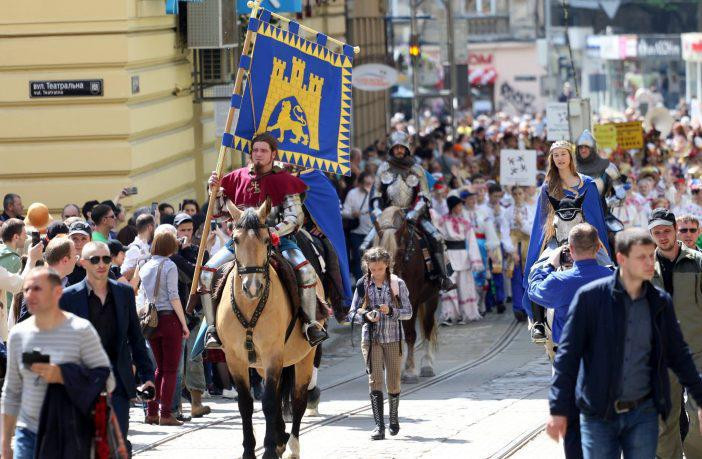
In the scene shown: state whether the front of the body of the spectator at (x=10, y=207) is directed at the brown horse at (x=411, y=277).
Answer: yes

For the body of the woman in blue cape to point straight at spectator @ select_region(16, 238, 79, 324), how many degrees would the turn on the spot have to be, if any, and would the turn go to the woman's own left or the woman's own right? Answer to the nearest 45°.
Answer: approximately 45° to the woman's own right

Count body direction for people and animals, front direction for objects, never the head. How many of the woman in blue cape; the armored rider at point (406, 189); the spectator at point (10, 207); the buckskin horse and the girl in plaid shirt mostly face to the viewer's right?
1

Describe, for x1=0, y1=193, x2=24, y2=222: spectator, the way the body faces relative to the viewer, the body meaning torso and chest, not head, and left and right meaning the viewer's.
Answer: facing to the right of the viewer

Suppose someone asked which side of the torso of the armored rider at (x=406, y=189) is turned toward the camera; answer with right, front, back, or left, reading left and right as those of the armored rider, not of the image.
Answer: front

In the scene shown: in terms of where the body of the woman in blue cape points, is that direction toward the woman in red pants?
no

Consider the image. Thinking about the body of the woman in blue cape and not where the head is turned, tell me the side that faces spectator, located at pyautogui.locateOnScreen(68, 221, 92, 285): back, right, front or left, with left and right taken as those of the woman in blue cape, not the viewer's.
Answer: right

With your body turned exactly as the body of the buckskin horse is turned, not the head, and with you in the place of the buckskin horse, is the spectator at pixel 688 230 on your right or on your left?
on your left

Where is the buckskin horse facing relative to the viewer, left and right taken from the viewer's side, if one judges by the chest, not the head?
facing the viewer

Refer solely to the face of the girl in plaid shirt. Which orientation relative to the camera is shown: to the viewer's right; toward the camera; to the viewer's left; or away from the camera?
toward the camera

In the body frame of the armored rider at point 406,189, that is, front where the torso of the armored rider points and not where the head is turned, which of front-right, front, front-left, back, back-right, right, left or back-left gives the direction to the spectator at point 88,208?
right

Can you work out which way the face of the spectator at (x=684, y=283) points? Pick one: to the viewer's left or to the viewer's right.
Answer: to the viewer's left

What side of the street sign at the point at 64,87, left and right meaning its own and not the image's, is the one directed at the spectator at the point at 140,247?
front

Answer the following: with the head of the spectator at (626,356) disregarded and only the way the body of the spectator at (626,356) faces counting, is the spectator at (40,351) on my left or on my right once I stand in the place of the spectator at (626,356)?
on my right

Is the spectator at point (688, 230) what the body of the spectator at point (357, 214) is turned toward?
no

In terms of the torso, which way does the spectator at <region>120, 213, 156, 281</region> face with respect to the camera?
to the viewer's right

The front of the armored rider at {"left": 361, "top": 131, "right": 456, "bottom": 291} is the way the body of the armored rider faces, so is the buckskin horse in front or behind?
in front
